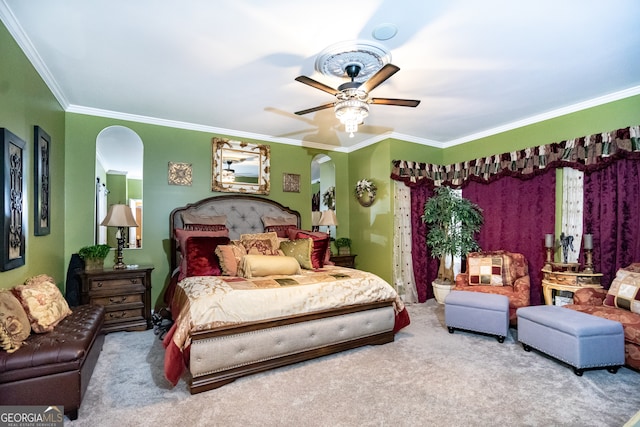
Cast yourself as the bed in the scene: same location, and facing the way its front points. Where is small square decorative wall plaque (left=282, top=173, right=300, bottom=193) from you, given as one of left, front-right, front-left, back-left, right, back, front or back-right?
back-left

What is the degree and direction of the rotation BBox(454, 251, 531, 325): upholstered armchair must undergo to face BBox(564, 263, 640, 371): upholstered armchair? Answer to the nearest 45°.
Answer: approximately 90° to its left

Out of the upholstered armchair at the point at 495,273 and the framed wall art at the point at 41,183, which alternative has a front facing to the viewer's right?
the framed wall art

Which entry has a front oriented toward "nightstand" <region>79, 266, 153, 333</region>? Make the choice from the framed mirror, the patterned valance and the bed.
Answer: the patterned valance

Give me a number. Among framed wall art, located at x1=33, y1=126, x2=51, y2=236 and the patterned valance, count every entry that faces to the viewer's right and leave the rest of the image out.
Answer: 1

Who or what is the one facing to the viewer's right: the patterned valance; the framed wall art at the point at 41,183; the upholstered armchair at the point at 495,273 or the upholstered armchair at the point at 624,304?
the framed wall art

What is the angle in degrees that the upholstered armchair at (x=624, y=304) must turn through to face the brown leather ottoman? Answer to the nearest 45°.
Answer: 0° — it already faces it

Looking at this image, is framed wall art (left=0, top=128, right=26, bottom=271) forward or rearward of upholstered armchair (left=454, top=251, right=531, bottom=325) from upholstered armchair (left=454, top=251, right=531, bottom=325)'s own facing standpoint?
forward

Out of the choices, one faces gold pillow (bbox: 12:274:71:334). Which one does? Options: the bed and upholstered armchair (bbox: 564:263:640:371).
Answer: the upholstered armchair

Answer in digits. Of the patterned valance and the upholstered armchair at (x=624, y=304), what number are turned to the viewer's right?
0

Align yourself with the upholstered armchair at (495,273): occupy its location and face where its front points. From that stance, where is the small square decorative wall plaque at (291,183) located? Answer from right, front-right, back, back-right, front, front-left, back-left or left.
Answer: front-right

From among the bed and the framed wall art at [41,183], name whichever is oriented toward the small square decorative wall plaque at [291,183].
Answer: the framed wall art

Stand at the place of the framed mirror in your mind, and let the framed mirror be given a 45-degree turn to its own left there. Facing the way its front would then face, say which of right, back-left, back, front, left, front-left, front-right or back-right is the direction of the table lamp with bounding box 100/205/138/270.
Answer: back-right

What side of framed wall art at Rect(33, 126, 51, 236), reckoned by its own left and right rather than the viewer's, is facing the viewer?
right
